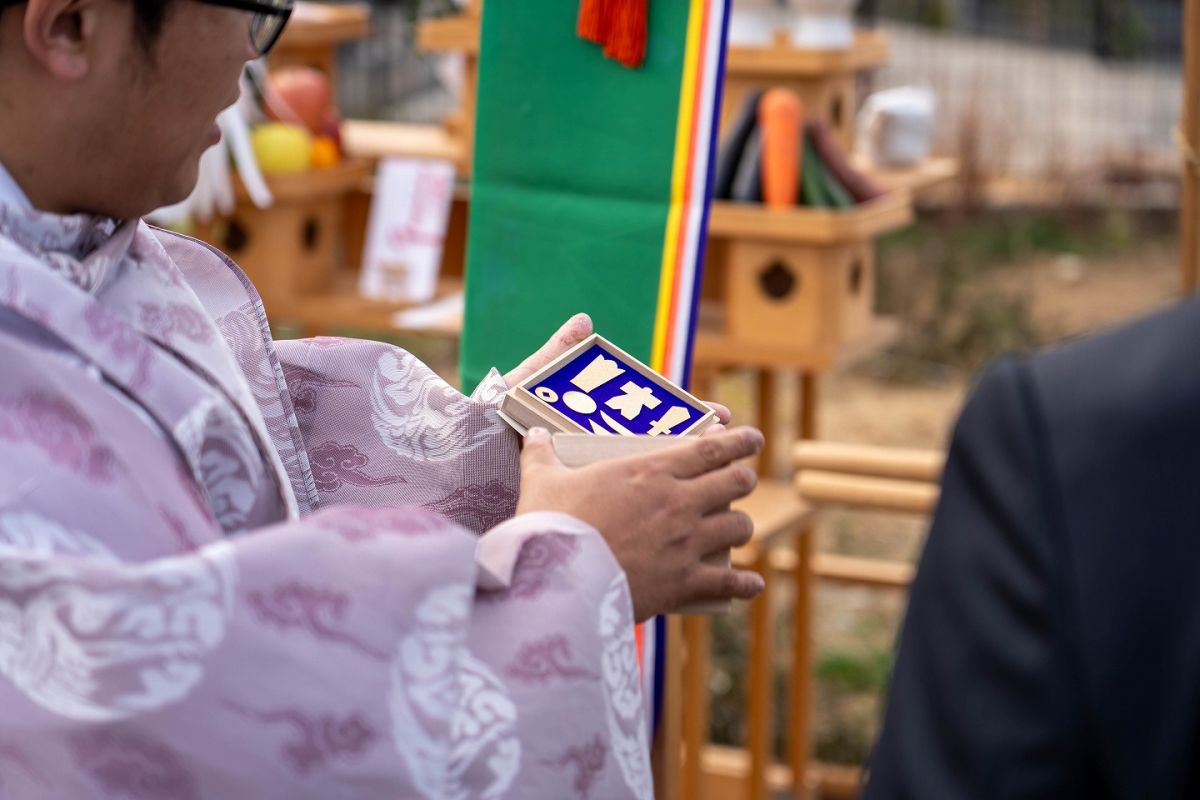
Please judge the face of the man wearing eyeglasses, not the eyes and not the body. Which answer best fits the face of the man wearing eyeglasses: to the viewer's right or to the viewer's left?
to the viewer's right

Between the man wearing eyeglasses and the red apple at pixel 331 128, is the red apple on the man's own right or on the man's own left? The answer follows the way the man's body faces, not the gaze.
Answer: on the man's own left

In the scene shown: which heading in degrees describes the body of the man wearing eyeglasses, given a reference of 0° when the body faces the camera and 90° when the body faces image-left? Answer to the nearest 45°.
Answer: approximately 270°

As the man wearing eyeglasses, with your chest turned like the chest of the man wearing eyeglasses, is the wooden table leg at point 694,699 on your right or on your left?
on your left

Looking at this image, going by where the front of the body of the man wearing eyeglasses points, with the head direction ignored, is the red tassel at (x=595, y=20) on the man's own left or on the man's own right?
on the man's own left

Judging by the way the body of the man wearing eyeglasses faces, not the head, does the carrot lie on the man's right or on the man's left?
on the man's left

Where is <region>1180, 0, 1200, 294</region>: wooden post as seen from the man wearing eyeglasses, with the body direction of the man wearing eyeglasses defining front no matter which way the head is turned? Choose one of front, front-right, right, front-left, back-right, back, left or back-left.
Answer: front-left

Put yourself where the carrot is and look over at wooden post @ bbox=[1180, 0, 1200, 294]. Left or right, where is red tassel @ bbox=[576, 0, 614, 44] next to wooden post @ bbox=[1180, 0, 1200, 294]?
right

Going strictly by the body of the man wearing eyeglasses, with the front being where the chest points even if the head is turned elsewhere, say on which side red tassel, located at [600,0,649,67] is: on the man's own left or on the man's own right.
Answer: on the man's own left
